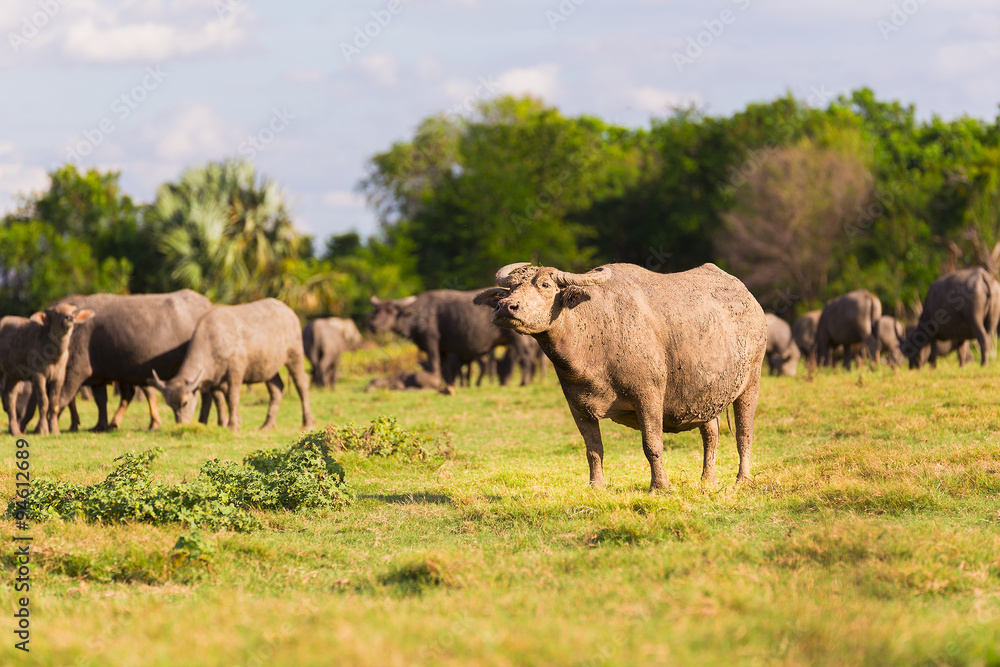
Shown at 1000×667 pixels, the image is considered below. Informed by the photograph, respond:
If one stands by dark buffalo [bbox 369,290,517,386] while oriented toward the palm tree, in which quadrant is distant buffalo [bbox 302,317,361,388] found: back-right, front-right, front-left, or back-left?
front-left

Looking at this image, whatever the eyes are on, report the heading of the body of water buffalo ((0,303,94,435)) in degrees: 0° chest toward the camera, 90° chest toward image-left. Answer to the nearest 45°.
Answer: approximately 315°

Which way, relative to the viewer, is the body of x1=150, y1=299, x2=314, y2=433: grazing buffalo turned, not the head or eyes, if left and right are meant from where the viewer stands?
facing the viewer and to the left of the viewer

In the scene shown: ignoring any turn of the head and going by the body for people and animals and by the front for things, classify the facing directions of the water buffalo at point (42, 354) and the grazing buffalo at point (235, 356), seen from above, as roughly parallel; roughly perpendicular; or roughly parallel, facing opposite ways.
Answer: roughly perpendicular

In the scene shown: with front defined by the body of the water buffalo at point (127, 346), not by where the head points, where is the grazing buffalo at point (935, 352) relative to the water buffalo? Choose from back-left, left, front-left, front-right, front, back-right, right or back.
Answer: back

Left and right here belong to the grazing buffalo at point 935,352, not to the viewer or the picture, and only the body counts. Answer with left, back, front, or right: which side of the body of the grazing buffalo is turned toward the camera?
left

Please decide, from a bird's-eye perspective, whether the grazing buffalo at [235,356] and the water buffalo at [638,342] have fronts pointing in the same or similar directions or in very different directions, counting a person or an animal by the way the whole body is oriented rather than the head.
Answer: same or similar directions

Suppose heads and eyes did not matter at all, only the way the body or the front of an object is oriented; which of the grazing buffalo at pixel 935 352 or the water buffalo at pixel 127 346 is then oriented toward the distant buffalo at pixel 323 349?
the grazing buffalo

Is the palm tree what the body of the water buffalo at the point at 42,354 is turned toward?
no

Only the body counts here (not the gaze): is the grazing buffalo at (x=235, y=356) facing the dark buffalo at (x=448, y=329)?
no

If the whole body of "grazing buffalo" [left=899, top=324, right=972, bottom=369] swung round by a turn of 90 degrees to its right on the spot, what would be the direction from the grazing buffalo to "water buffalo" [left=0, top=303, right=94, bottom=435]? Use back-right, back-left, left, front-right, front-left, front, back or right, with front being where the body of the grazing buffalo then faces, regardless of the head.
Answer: back-left
